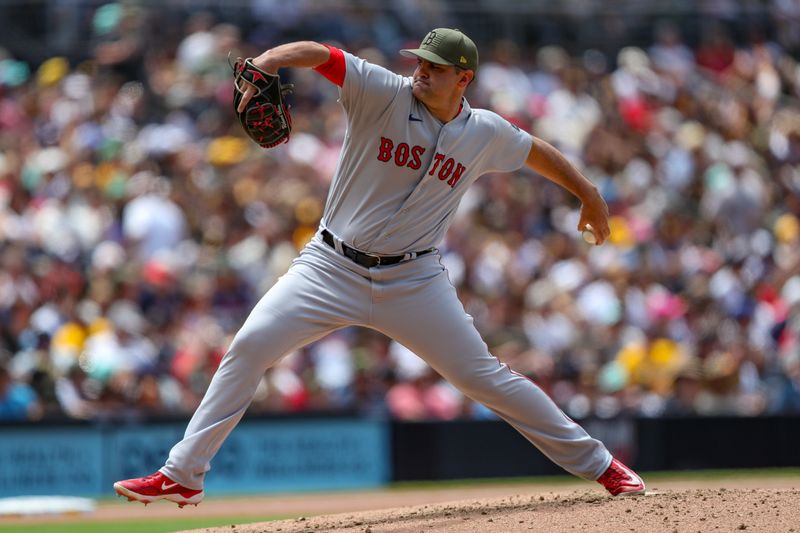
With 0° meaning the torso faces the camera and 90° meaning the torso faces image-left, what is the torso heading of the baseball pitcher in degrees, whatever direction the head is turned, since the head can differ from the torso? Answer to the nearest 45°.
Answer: approximately 0°
